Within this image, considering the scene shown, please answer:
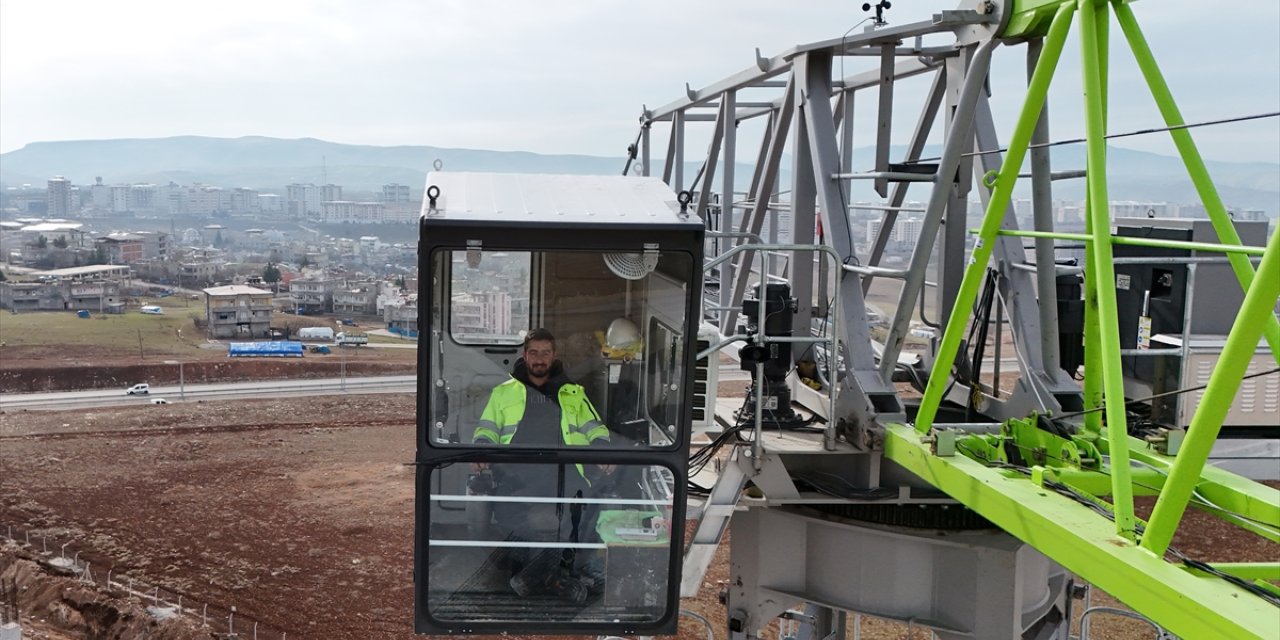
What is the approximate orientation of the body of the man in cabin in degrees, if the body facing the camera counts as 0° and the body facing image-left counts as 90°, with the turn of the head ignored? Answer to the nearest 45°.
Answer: approximately 0°
